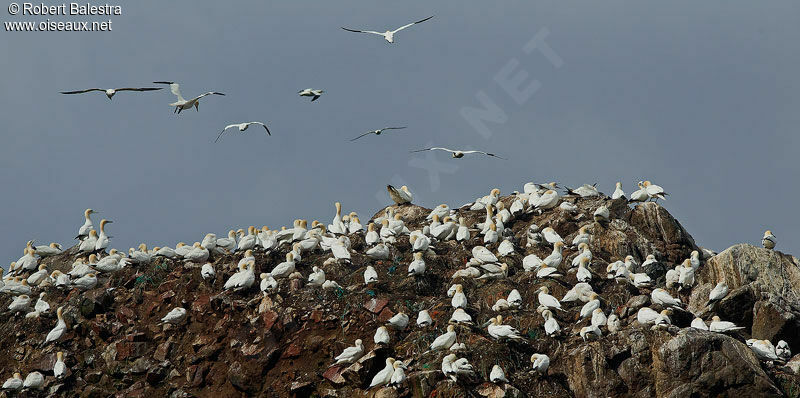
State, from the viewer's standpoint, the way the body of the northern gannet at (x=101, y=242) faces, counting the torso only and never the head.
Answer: to the viewer's right

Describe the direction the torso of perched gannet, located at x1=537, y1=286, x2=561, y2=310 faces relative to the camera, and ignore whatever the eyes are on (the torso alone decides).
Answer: to the viewer's left

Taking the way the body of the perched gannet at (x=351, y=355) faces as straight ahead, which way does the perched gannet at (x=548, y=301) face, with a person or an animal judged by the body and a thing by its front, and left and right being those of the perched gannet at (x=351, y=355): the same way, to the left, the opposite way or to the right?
the opposite way
